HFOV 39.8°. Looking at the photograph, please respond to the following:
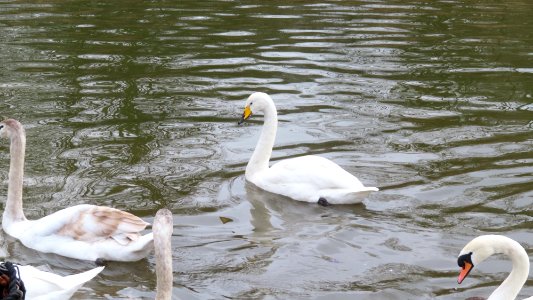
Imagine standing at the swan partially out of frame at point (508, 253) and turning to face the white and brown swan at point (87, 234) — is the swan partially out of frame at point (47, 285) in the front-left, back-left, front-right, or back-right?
front-left

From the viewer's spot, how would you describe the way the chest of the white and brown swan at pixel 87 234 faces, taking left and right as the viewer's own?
facing to the left of the viewer

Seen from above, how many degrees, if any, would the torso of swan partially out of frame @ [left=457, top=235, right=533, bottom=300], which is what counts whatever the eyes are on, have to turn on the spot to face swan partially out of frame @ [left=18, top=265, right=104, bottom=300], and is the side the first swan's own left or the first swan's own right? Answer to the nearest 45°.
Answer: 0° — it already faces it

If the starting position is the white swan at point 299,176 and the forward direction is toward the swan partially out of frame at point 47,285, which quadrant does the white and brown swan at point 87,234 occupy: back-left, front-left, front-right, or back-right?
front-right

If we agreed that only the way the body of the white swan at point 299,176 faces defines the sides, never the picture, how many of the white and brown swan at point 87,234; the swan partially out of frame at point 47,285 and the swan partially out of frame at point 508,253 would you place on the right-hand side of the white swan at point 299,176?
0

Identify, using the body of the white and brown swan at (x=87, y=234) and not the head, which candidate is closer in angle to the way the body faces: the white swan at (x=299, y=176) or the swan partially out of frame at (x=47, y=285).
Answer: the swan partially out of frame

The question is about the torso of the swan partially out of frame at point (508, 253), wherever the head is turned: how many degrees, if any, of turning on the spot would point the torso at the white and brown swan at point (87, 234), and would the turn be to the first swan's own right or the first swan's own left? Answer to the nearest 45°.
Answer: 0° — it already faces it

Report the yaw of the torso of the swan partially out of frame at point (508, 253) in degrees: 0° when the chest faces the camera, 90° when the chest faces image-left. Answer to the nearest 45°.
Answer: approximately 90°

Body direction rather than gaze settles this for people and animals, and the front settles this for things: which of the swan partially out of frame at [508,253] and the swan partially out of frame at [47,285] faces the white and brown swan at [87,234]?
the swan partially out of frame at [508,253]

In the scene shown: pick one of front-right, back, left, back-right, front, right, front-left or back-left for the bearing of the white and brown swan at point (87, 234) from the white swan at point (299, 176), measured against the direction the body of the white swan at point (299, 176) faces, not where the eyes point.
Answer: front-left

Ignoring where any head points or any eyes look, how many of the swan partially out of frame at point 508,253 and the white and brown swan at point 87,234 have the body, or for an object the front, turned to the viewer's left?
2

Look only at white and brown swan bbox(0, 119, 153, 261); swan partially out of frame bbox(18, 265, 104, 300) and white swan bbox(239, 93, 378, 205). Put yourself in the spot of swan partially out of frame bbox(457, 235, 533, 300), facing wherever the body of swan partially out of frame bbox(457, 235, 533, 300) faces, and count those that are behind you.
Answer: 0

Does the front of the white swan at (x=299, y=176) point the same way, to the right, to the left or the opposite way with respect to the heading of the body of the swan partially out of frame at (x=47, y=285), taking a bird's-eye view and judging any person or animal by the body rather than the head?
the same way

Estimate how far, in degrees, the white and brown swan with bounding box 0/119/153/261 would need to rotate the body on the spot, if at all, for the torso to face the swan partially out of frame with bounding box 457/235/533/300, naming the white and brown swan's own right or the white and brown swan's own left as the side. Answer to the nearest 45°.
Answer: approximately 135° to the white and brown swan's own left

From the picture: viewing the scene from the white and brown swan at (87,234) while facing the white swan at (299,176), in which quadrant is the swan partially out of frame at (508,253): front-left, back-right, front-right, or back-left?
front-right

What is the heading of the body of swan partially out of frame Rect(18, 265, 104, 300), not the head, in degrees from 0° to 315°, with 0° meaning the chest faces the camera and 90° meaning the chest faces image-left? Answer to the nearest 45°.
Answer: approximately 90°

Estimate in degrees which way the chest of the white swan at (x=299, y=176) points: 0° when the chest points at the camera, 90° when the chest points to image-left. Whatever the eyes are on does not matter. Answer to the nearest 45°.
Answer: approximately 90°
